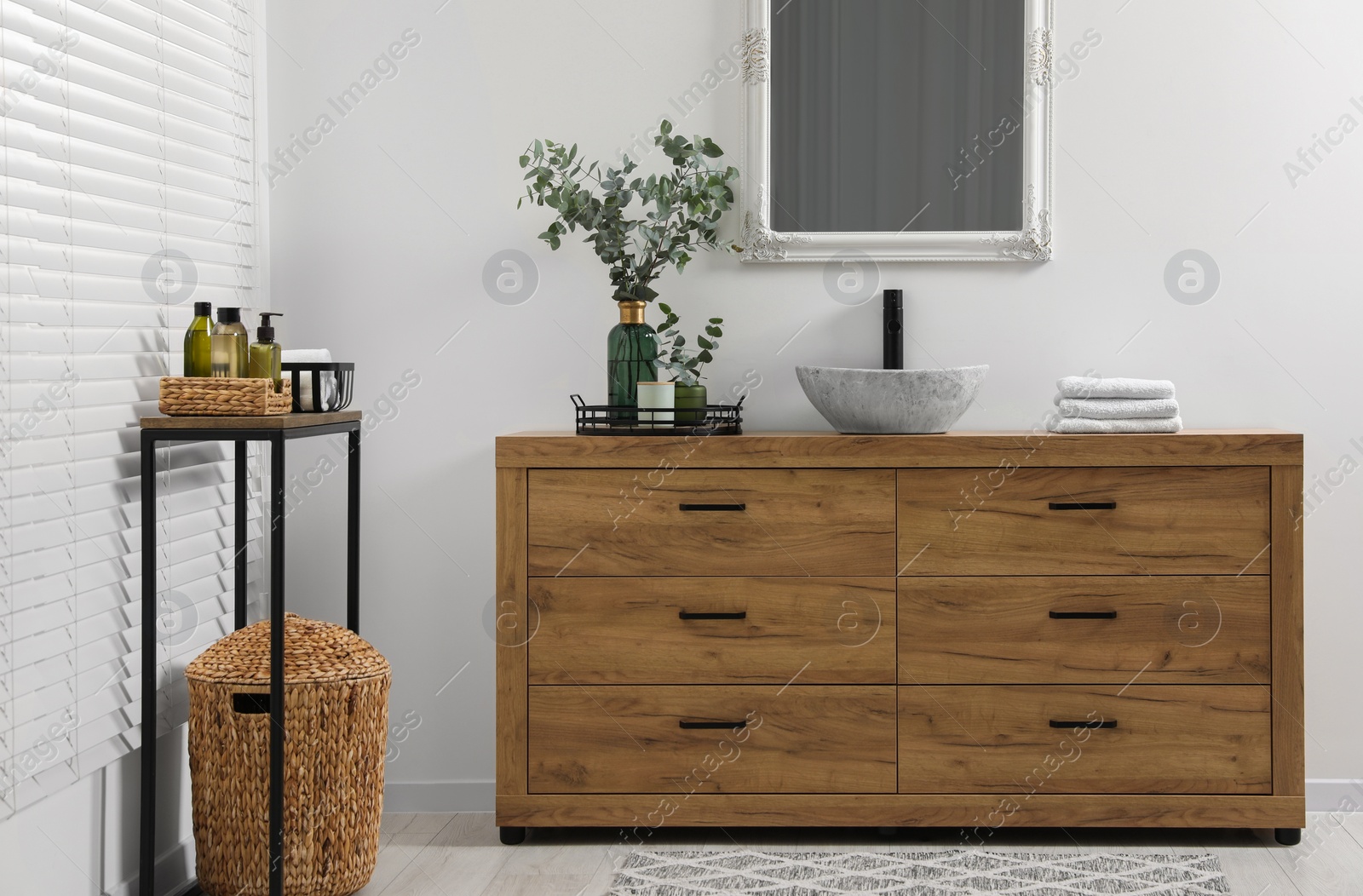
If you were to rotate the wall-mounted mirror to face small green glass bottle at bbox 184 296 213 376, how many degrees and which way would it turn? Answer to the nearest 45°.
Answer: approximately 45° to its right

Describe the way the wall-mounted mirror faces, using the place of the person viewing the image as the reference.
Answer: facing the viewer

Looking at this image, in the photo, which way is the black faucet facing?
toward the camera

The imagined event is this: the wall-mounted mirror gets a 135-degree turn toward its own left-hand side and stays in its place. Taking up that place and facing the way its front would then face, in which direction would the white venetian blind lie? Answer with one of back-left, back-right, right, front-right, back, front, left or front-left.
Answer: back
